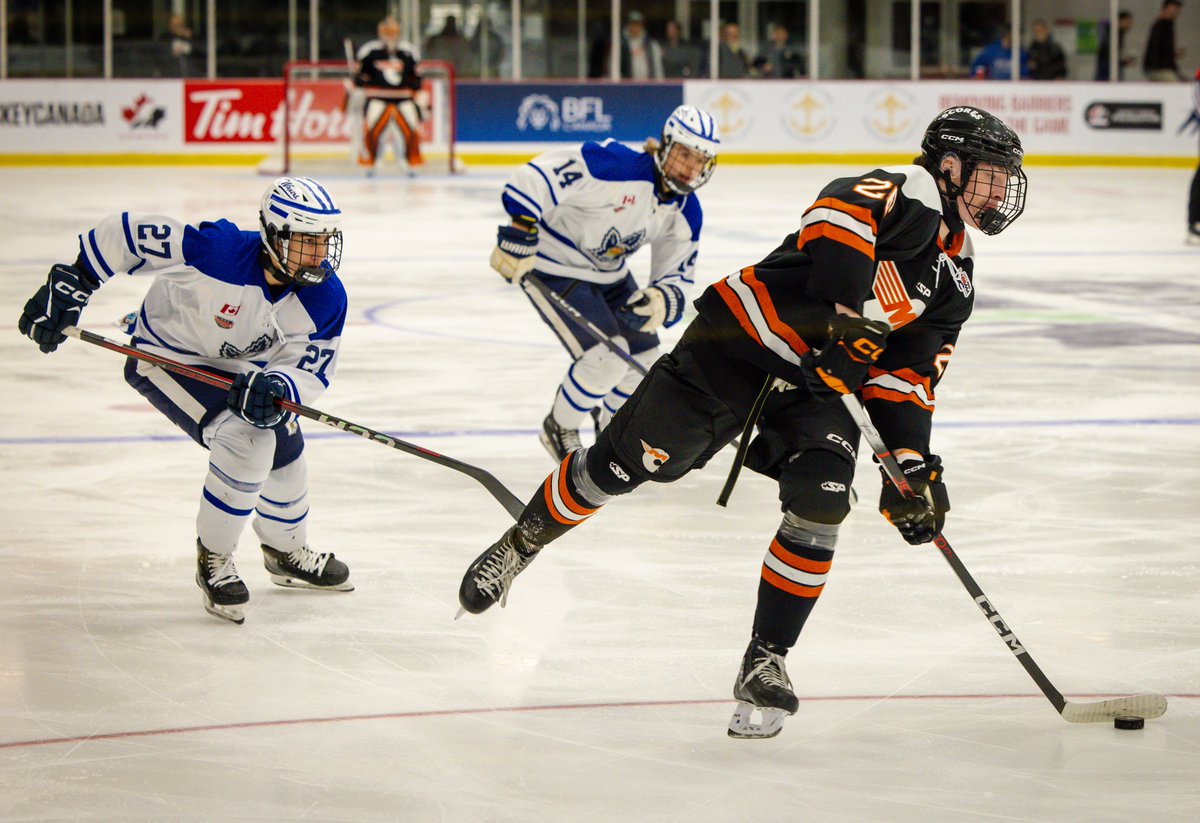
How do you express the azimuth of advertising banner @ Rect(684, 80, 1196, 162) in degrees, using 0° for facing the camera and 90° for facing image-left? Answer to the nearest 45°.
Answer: approximately 0°

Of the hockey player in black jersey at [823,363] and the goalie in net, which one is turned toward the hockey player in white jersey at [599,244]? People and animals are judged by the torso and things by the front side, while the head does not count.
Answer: the goalie in net

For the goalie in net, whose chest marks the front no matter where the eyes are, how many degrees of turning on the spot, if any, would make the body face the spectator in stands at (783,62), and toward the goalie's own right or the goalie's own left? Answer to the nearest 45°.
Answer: approximately 135° to the goalie's own left

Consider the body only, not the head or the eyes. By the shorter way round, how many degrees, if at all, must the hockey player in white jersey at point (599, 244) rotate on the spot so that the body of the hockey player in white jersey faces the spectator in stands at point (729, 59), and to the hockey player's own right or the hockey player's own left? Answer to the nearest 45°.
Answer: approximately 135° to the hockey player's own left

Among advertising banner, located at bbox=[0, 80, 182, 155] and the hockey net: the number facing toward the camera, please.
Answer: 2

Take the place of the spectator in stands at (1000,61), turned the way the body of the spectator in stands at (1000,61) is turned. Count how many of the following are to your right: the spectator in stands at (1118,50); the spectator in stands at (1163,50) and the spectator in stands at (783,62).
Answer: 1

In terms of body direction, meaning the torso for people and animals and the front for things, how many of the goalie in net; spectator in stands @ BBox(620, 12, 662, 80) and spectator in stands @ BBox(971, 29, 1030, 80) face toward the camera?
3

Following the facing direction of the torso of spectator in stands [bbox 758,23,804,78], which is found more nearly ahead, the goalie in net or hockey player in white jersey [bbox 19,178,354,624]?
the hockey player in white jersey

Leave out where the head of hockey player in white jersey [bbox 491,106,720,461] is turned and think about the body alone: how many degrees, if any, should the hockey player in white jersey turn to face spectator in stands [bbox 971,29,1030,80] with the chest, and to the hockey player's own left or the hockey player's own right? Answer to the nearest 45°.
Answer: approximately 135° to the hockey player's own left

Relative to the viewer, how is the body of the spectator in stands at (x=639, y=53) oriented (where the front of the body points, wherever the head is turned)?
toward the camera

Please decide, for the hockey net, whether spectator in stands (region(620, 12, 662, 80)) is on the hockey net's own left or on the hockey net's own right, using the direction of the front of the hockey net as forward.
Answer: on the hockey net's own left

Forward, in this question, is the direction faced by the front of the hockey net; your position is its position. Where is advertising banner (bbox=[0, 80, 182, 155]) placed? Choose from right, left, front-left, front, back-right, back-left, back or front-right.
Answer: right
